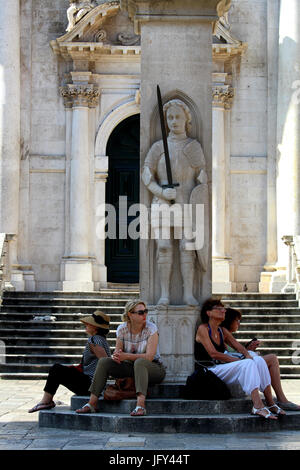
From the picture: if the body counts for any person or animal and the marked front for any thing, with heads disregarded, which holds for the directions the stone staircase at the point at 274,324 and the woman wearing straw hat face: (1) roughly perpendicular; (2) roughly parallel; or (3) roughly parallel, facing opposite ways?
roughly perpendicular

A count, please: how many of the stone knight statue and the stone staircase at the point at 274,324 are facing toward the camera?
2

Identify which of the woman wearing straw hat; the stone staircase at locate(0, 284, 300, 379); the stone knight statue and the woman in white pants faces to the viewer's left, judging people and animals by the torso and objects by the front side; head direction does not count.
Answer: the woman wearing straw hat

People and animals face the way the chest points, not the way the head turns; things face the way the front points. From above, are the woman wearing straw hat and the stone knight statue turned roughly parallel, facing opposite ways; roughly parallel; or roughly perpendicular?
roughly perpendicular

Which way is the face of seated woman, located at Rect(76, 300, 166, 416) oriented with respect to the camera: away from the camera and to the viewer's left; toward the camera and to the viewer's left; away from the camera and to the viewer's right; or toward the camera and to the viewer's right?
toward the camera and to the viewer's right

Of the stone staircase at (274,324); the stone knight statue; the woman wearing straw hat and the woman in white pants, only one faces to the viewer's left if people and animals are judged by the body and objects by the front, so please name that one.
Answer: the woman wearing straw hat

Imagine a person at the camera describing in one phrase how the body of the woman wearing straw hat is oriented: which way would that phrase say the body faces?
to the viewer's left
